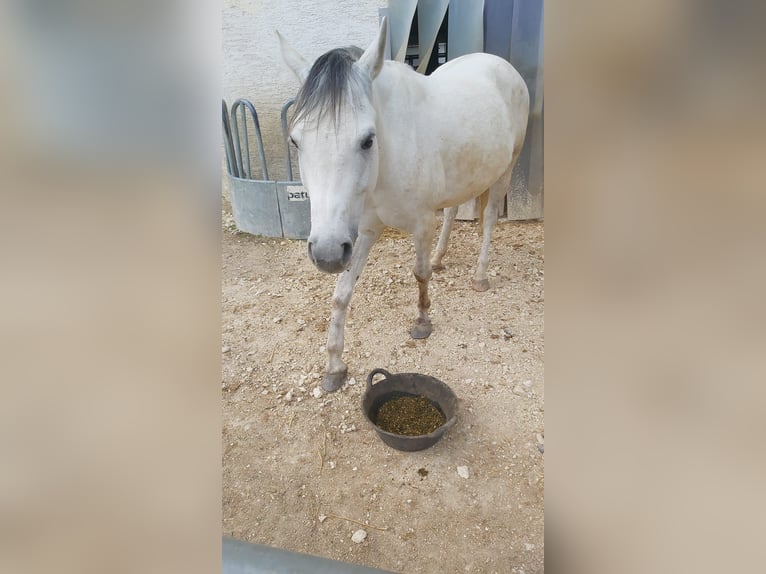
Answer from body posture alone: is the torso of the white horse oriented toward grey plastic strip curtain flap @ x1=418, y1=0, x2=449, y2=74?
no

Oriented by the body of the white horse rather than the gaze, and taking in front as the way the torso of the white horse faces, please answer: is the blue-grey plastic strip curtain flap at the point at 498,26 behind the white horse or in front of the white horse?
behind

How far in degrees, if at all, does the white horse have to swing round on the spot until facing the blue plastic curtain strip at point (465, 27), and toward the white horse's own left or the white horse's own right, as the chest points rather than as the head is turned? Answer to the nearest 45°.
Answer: approximately 135° to the white horse's own right

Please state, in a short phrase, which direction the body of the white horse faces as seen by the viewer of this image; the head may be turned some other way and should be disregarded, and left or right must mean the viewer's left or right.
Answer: facing the viewer and to the left of the viewer

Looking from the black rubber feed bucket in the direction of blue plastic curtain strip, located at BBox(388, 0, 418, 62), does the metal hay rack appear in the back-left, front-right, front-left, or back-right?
front-left

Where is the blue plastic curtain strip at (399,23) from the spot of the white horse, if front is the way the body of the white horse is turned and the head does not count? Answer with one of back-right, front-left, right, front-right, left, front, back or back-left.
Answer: back-right

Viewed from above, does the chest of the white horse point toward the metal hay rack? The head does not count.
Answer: no

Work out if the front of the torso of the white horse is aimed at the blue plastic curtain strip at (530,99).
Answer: no
